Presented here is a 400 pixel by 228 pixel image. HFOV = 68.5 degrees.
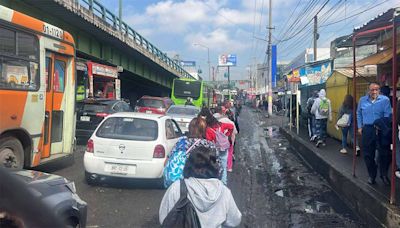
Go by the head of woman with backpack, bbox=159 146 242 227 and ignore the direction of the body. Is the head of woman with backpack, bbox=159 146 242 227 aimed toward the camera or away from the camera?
away from the camera

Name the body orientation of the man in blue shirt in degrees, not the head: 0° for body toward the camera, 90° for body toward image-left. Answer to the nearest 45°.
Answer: approximately 0°

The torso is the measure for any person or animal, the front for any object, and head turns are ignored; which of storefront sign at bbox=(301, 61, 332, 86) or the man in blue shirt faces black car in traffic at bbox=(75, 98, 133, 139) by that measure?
the storefront sign

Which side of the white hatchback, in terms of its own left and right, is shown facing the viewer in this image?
back

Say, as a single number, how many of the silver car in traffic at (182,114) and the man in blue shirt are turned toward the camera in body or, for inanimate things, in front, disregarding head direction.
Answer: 1

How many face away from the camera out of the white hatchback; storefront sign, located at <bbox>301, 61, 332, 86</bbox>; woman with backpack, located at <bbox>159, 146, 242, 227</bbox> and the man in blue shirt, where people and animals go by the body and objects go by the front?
2

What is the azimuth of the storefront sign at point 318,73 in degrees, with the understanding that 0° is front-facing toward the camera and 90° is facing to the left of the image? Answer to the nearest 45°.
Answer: approximately 45°

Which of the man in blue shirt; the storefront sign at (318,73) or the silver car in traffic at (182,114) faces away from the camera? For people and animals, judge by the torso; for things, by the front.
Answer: the silver car in traffic
